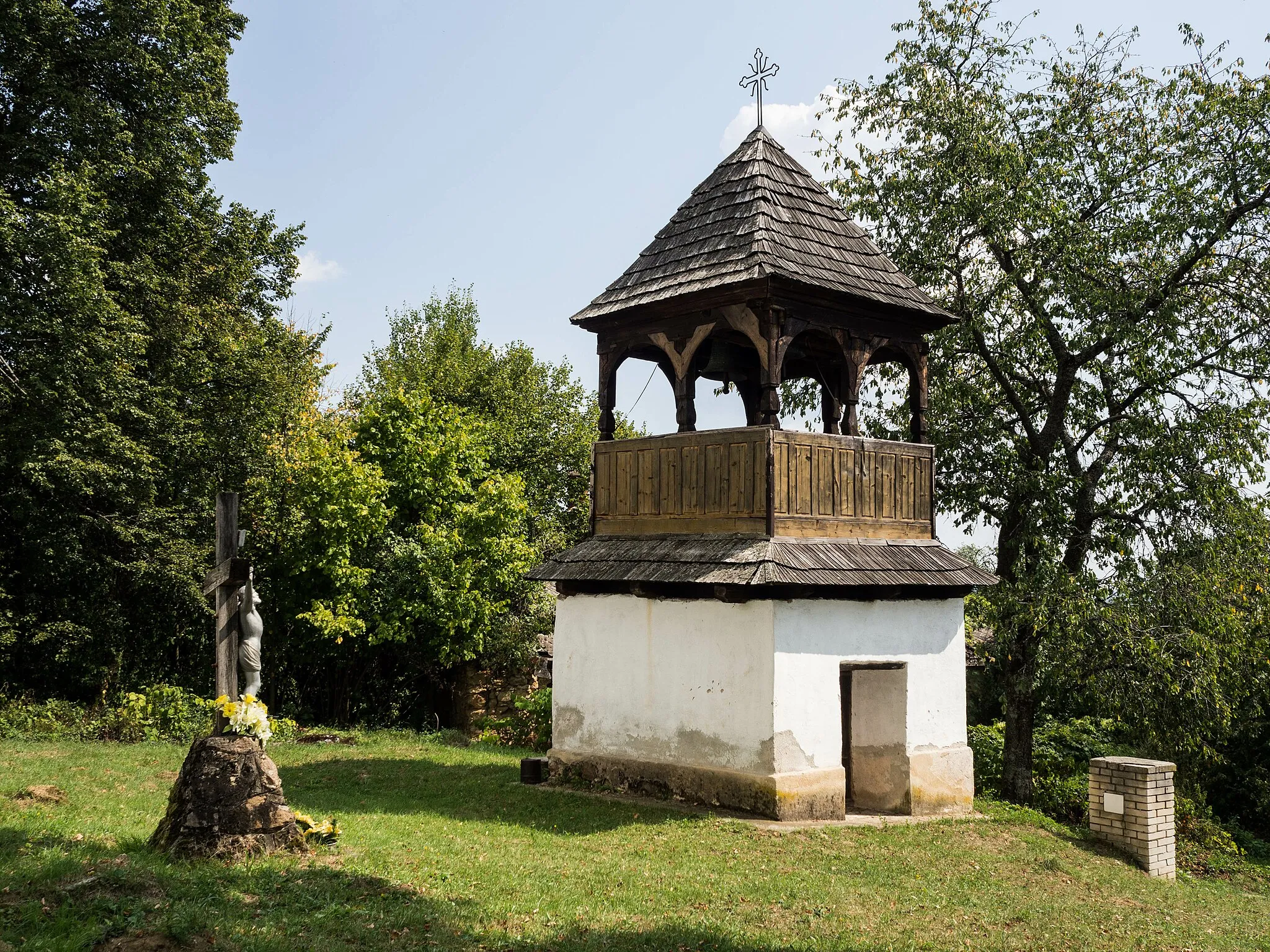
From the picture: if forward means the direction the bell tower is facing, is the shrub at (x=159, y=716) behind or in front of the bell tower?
behind

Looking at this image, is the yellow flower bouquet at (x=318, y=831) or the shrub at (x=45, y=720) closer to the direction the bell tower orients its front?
the yellow flower bouquet

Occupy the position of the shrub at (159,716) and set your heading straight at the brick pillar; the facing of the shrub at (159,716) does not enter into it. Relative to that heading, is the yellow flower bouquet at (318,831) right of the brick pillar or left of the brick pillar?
right

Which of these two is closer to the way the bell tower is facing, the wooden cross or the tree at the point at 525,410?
the wooden cross

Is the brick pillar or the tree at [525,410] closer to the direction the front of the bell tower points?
the brick pillar

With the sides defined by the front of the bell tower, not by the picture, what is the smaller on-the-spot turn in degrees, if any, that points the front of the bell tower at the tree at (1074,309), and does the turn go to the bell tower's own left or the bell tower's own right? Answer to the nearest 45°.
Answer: approximately 90° to the bell tower's own left

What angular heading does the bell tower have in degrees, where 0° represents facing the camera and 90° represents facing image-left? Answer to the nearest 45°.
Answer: approximately 315°

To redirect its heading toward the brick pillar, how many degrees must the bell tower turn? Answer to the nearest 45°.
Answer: approximately 45° to its left

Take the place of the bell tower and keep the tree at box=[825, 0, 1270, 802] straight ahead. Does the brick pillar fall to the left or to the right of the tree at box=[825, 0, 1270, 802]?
right

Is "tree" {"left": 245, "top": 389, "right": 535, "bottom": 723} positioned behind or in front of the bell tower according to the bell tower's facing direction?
behind

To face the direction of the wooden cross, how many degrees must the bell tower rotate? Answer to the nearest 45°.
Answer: approximately 90° to its right

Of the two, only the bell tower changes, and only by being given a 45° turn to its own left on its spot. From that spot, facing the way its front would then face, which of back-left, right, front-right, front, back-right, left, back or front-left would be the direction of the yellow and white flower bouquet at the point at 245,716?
back-right
